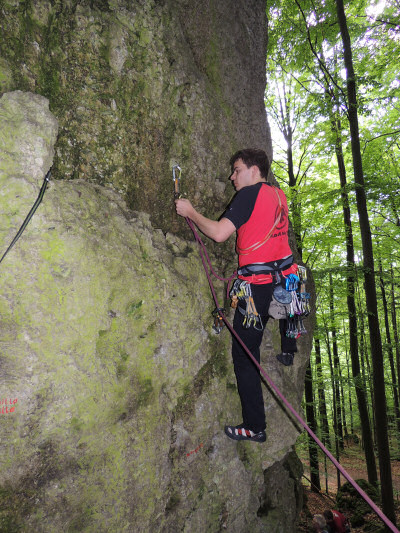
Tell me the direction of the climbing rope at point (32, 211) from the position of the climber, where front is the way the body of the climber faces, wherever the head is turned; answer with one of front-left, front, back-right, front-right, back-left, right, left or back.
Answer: left

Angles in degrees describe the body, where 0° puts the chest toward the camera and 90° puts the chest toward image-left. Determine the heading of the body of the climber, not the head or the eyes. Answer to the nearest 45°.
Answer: approximately 135°

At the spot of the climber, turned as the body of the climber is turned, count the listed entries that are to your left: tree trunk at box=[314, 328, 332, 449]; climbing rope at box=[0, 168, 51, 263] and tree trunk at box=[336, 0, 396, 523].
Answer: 1

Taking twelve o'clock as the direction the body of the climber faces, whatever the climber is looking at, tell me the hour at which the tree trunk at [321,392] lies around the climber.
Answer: The tree trunk is roughly at 2 o'clock from the climber.

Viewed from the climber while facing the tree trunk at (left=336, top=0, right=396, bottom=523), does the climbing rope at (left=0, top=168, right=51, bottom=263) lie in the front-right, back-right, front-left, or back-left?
back-left

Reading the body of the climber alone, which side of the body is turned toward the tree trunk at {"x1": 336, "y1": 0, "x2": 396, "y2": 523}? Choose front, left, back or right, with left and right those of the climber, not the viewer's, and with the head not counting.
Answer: right
